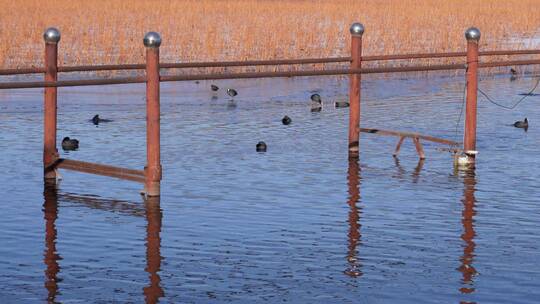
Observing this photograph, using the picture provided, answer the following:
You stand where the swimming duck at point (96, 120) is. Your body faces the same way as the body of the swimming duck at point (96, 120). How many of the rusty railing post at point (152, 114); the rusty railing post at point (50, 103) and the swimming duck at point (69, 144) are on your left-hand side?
3

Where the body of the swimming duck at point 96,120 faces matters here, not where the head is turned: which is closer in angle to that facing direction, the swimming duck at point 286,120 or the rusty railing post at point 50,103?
the rusty railing post

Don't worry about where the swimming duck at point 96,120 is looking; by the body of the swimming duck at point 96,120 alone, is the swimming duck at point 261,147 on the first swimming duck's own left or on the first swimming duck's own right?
on the first swimming duck's own left

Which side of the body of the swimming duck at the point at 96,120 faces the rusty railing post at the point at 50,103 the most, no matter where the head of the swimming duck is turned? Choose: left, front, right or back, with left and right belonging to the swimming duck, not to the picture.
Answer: left

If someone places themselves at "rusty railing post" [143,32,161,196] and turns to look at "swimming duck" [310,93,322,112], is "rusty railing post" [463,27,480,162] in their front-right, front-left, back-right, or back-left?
front-right

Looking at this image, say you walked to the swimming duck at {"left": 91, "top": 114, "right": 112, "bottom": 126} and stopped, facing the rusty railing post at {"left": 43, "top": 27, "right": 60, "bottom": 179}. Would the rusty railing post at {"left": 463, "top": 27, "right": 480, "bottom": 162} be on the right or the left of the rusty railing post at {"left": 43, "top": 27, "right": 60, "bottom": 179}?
left

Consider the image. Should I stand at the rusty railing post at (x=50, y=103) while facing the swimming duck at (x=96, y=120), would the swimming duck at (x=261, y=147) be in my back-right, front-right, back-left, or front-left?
front-right

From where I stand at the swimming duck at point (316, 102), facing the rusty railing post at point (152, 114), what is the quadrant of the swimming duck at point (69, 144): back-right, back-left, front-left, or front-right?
front-right

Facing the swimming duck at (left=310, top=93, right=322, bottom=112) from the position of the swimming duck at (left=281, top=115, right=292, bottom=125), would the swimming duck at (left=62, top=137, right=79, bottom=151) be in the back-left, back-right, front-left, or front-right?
back-left

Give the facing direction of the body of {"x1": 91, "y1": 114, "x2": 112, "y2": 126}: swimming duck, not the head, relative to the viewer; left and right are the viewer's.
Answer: facing to the left of the viewer

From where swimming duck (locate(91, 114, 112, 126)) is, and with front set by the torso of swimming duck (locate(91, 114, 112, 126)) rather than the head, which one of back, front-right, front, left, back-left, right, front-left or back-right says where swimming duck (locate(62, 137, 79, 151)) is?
left

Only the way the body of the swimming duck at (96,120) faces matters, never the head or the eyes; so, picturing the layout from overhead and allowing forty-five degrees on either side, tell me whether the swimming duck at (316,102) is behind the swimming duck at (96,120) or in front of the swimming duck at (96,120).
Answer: behind

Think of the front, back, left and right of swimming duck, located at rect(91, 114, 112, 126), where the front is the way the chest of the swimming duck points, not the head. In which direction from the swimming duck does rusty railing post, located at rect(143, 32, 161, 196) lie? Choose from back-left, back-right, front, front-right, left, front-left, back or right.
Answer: left

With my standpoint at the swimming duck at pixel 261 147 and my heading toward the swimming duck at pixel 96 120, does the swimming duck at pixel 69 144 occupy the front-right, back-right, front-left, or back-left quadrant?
front-left

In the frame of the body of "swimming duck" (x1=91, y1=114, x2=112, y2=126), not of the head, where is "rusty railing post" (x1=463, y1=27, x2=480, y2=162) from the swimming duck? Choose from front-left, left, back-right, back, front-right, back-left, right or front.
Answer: back-left

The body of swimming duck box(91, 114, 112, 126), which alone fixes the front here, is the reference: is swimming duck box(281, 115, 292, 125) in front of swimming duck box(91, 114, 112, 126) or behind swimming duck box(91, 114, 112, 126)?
behind
